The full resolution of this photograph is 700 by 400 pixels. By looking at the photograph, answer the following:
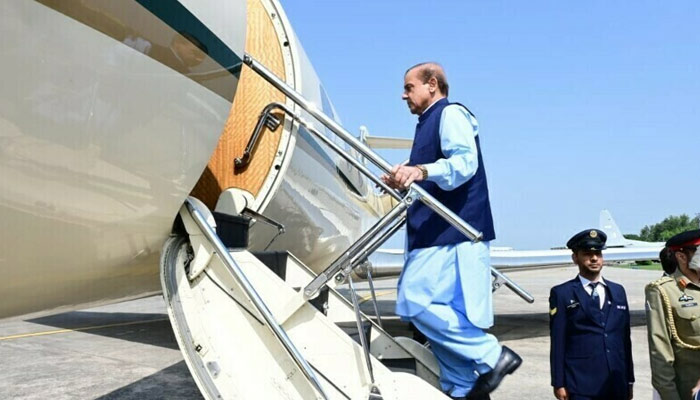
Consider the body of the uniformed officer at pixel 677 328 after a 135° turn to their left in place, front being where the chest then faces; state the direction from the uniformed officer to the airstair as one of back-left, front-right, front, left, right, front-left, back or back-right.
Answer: back-left

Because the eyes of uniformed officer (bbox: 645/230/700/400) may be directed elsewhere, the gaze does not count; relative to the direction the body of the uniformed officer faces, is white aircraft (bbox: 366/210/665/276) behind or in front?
behind
